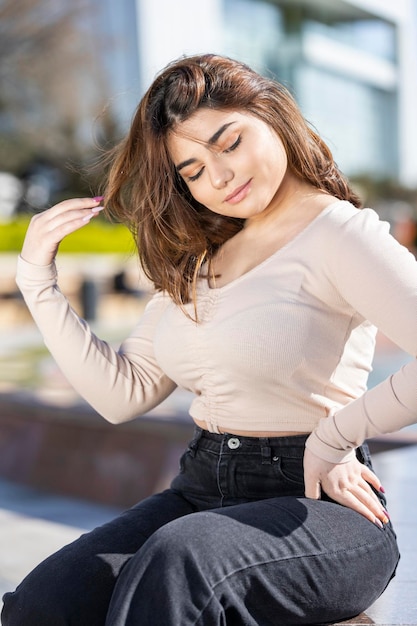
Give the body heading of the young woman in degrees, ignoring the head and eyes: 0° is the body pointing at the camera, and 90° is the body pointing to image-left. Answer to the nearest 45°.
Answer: approximately 45°

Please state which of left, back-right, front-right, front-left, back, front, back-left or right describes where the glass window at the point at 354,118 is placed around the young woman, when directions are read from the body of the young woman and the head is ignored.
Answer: back-right

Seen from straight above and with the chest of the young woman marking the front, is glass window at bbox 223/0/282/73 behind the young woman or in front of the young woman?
behind

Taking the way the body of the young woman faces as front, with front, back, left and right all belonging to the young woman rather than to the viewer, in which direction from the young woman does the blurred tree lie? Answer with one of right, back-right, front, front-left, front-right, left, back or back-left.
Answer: back-right
